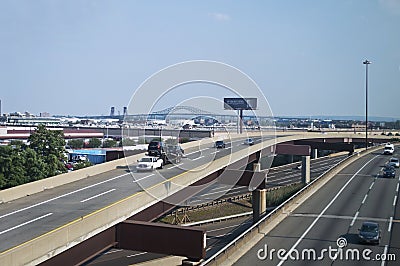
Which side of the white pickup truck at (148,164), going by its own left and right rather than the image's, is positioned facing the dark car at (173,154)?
back

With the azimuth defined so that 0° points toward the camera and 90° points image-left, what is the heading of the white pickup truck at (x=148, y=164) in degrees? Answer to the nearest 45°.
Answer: approximately 45°

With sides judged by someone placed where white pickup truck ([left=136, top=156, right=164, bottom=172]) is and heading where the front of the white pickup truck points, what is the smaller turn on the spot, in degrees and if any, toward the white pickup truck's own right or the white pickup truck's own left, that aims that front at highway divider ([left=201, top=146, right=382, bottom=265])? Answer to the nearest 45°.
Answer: approximately 90° to the white pickup truck's own left
